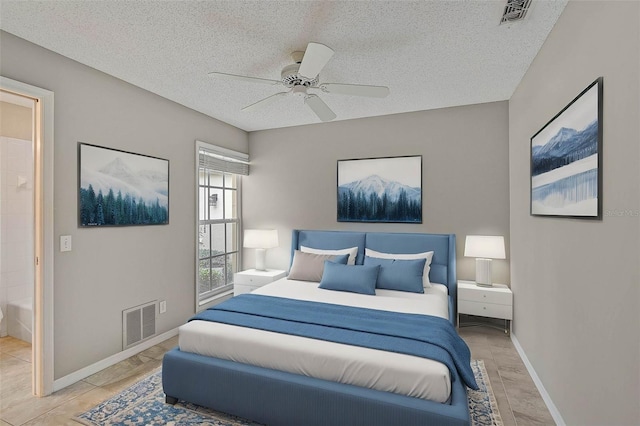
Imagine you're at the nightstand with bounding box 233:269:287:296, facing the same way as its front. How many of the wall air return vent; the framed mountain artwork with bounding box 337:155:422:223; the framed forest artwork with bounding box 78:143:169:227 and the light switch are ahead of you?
3

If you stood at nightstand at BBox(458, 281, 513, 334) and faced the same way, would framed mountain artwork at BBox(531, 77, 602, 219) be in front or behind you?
in front

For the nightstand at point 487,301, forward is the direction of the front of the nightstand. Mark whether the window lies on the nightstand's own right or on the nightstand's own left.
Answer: on the nightstand's own right

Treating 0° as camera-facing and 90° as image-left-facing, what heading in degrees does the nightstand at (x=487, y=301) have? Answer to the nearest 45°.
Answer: approximately 0°

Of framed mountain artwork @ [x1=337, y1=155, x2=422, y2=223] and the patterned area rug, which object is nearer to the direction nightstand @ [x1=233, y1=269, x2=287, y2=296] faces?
the patterned area rug

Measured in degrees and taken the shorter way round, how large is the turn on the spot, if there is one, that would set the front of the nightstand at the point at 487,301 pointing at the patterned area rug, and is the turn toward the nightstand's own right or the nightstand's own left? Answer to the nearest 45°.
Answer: approximately 45° to the nightstand's own right

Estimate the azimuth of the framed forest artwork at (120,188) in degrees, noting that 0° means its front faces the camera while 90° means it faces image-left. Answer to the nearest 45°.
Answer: approximately 315°

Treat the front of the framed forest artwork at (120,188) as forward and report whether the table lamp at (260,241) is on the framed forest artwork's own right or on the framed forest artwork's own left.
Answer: on the framed forest artwork's own left
